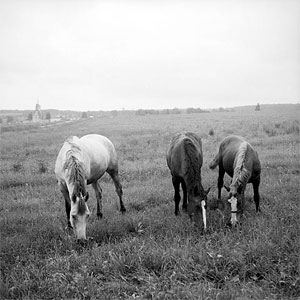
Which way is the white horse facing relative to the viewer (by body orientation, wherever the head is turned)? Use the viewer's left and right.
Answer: facing the viewer and to the left of the viewer

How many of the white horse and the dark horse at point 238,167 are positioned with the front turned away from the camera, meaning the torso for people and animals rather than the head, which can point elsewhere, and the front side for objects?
0

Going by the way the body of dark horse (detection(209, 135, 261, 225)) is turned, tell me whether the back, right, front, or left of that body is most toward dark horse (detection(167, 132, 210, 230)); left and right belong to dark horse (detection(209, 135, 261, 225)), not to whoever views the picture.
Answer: right

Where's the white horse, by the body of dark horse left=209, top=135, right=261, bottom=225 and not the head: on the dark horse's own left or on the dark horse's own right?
on the dark horse's own right

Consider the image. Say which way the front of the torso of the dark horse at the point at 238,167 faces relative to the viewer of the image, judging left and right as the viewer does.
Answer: facing the viewer and to the right of the viewer

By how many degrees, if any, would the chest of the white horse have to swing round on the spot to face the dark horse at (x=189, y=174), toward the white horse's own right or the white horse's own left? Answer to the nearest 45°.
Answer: approximately 135° to the white horse's own left
